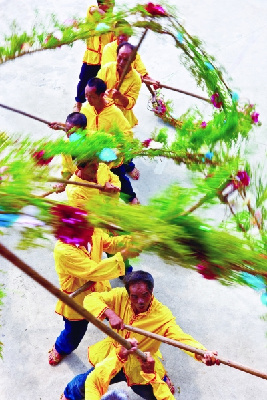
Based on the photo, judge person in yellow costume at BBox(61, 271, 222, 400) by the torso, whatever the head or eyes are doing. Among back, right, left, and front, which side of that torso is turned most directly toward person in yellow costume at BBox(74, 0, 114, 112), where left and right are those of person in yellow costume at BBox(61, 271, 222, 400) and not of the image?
back

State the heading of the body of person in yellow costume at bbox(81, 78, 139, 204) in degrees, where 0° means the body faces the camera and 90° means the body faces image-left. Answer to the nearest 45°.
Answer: approximately 45°

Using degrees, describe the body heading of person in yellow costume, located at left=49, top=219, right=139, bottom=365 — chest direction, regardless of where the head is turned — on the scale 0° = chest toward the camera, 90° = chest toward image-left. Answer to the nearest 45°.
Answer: approximately 315°
